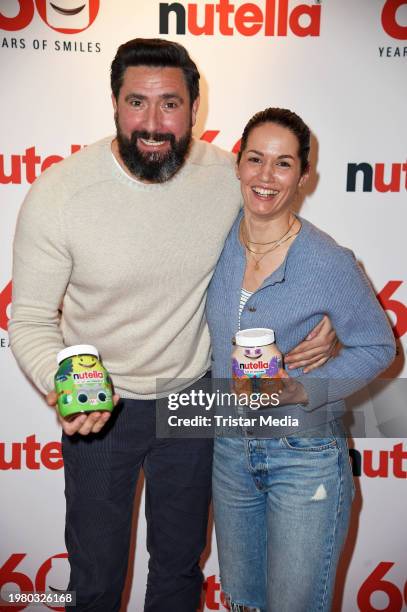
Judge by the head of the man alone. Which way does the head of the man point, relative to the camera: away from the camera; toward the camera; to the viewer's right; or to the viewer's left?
toward the camera

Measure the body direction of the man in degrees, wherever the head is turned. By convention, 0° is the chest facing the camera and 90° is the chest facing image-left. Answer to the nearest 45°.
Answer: approximately 0°

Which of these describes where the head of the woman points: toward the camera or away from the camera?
toward the camera
